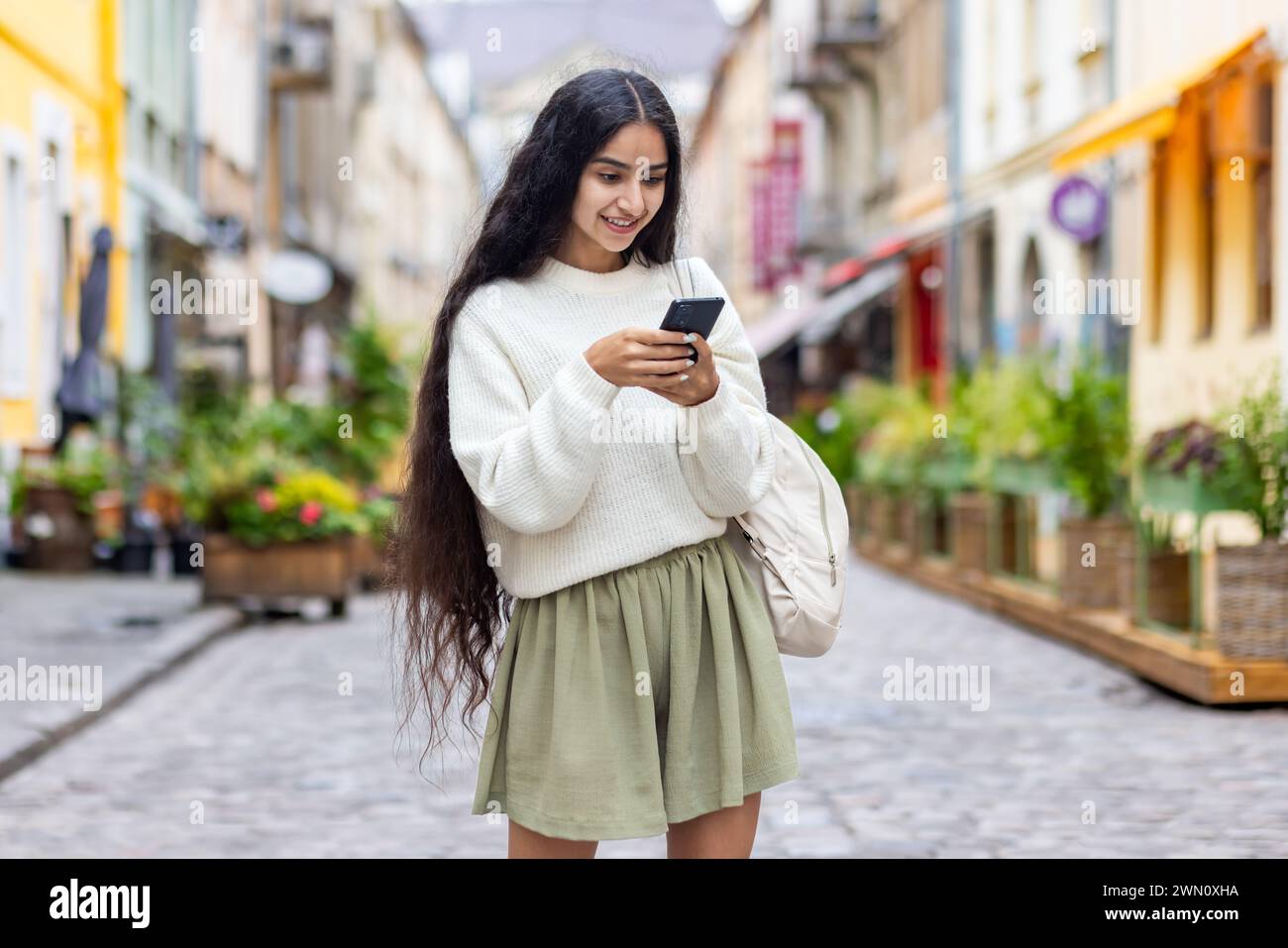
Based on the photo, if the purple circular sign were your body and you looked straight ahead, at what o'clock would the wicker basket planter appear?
The wicker basket planter is roughly at 12 o'clock from the purple circular sign.

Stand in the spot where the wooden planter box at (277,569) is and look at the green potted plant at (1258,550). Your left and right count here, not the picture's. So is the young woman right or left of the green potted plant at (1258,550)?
right

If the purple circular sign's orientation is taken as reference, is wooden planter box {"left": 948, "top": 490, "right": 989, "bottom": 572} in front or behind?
in front

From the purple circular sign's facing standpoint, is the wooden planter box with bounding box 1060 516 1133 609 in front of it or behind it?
in front

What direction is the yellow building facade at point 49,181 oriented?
to the viewer's right

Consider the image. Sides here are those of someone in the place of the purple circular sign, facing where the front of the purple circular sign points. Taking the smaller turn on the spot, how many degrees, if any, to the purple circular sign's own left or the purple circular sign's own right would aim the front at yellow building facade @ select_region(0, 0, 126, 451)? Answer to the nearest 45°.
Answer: approximately 90° to the purple circular sign's own right

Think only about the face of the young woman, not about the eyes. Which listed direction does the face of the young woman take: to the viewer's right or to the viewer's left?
to the viewer's right

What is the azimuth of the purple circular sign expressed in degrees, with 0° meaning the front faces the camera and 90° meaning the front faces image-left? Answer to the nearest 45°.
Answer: approximately 0°

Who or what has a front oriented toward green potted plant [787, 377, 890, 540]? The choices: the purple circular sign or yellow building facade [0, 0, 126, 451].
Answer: the yellow building facade

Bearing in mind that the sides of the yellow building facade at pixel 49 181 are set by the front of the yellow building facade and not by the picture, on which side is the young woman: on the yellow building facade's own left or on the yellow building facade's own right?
on the yellow building facade's own right
